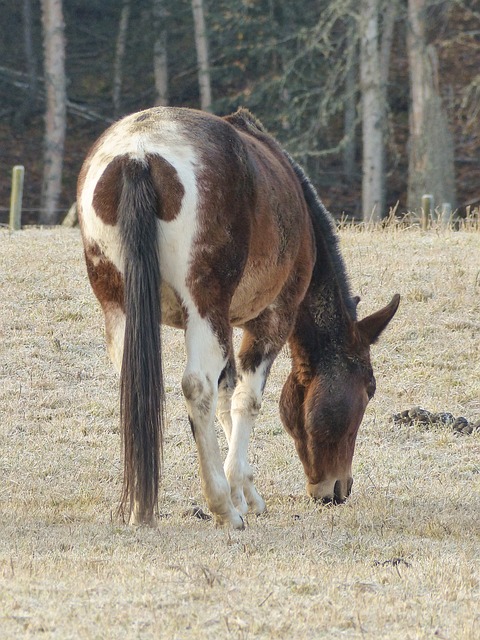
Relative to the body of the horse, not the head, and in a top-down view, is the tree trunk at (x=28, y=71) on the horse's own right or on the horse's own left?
on the horse's own left

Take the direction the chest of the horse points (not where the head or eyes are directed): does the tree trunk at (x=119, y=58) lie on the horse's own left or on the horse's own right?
on the horse's own left

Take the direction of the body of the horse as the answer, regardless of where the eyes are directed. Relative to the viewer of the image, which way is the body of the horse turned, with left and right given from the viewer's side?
facing away from the viewer and to the right of the viewer

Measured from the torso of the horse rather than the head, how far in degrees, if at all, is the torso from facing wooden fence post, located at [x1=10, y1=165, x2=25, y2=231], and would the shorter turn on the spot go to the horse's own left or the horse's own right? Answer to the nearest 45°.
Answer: approximately 45° to the horse's own left

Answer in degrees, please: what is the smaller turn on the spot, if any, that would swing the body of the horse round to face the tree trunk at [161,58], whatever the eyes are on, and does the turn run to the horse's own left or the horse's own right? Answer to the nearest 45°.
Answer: approximately 45° to the horse's own left

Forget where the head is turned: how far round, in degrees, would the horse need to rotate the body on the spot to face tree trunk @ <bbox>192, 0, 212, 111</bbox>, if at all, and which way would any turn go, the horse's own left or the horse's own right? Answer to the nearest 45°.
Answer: approximately 45° to the horse's own left

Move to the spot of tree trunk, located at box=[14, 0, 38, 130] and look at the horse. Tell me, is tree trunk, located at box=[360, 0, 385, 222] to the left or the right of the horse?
left

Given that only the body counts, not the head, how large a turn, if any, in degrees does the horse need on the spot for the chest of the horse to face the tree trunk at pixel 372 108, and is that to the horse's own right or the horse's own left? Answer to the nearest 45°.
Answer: approximately 45° to the horse's own left

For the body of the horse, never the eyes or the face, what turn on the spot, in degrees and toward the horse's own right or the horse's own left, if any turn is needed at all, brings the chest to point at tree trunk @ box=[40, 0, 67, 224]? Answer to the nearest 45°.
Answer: approximately 45° to the horse's own left
